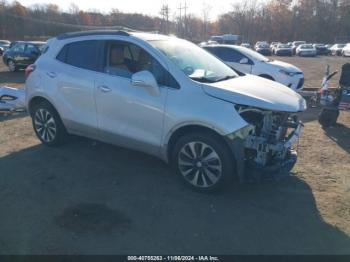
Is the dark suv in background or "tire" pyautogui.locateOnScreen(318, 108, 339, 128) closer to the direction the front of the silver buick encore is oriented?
the tire

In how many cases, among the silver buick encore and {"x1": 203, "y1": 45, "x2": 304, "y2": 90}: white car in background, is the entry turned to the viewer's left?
0

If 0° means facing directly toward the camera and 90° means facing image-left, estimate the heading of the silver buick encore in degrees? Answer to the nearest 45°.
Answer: approximately 315°

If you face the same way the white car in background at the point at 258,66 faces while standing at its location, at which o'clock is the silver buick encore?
The silver buick encore is roughly at 2 o'clock from the white car in background.

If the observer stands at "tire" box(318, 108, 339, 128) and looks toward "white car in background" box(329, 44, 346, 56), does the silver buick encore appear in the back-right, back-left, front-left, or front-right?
back-left

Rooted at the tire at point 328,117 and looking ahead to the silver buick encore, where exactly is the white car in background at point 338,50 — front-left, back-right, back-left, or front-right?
back-right

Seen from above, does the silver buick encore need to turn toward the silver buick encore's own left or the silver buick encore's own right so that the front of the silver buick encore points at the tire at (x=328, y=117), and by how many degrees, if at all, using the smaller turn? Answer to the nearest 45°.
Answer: approximately 90° to the silver buick encore's own left

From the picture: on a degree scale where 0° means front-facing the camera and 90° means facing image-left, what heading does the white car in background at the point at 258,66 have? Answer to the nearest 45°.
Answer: approximately 315°

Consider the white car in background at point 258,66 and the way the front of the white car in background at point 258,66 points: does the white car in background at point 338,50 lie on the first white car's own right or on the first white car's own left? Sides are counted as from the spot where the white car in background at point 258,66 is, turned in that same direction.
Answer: on the first white car's own left

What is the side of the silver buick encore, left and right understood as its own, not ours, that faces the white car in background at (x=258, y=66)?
left

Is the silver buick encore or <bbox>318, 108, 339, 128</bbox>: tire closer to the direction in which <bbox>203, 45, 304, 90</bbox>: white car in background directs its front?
the tire
